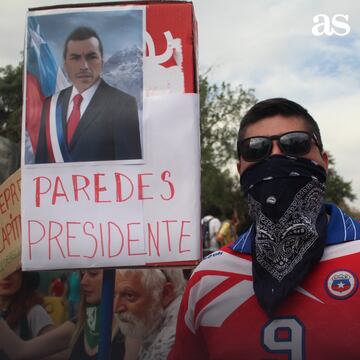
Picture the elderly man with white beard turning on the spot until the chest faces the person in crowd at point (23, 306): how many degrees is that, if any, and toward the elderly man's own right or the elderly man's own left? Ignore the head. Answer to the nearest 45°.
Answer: approximately 90° to the elderly man's own right

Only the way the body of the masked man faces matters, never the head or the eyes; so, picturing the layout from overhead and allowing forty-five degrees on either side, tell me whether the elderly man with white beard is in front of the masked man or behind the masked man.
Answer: behind

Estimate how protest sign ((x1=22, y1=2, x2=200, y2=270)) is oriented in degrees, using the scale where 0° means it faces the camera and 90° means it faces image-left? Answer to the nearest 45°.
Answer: approximately 0°

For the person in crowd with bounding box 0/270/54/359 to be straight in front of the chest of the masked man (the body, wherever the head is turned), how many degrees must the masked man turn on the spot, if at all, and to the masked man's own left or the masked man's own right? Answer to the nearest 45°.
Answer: approximately 135° to the masked man's own right

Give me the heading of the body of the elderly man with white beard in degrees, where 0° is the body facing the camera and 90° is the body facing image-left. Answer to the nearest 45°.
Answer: approximately 45°

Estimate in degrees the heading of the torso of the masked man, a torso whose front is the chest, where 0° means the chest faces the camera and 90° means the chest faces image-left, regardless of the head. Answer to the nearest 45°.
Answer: approximately 0°

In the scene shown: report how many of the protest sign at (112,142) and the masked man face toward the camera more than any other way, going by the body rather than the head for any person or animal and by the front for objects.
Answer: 2

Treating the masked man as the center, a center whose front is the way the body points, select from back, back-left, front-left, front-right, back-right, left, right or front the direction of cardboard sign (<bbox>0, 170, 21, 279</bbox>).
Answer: back-right

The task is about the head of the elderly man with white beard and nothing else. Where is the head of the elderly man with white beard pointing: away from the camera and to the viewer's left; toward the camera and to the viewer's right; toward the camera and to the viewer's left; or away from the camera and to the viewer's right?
toward the camera and to the viewer's left
